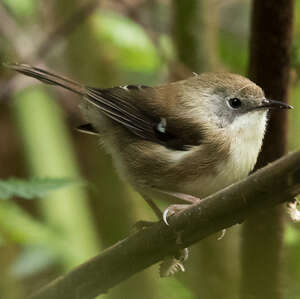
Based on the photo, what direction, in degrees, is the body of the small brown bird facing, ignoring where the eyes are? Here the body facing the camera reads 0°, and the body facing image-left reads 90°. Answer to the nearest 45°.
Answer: approximately 270°
